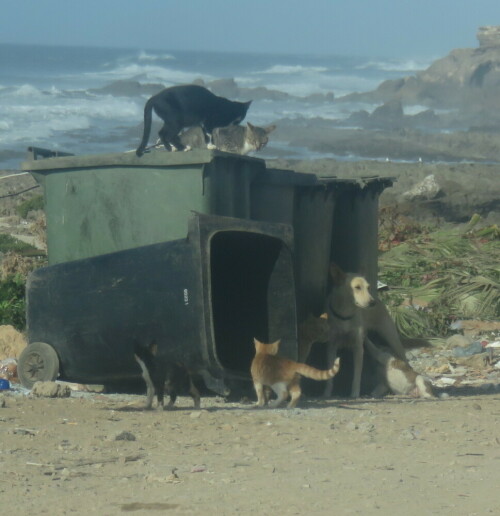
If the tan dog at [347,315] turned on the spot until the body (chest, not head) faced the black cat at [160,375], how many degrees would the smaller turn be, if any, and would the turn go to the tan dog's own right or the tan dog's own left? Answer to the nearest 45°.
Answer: approximately 90° to the tan dog's own right

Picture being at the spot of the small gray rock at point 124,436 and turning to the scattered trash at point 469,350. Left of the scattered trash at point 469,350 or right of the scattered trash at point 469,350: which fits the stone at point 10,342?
left

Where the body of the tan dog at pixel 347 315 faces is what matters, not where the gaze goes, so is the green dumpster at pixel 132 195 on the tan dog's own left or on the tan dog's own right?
on the tan dog's own right

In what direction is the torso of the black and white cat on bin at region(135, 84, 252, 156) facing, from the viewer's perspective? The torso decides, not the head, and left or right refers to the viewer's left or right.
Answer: facing to the right of the viewer

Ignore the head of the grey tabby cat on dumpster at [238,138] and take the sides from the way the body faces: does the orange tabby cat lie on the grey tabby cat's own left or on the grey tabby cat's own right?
on the grey tabby cat's own right

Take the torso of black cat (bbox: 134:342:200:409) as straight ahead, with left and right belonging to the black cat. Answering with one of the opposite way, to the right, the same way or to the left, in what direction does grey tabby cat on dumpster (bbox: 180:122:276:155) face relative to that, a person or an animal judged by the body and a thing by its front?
the opposite way

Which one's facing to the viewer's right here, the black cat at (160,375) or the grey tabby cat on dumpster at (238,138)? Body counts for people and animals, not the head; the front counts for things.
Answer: the grey tabby cat on dumpster

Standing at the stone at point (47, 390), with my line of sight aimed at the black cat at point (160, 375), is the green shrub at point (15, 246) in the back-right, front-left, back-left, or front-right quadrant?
back-left

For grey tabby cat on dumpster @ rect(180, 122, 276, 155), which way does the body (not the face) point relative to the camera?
to the viewer's right

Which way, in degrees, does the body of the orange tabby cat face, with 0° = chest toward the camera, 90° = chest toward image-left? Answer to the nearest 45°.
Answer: approximately 135°

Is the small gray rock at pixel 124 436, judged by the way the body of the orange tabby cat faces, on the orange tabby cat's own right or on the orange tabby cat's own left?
on the orange tabby cat's own left

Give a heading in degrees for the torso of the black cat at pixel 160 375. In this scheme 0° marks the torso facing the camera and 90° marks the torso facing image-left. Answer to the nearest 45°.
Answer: approximately 90°
